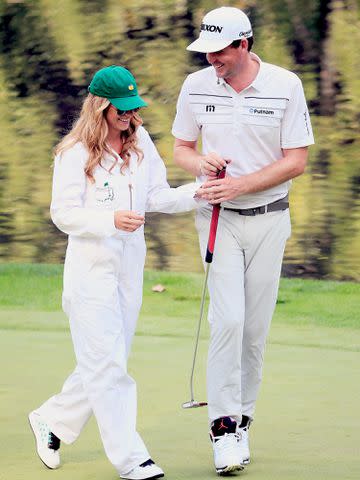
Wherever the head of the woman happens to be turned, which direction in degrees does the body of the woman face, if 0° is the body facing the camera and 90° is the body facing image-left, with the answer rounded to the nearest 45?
approximately 315°

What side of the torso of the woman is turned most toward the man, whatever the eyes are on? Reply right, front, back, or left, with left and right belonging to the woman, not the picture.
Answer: left

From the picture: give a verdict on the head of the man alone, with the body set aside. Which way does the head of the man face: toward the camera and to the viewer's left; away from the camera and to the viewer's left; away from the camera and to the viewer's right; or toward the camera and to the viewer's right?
toward the camera and to the viewer's left

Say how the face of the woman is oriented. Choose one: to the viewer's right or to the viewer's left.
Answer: to the viewer's right
